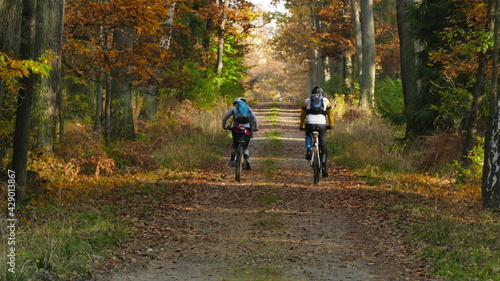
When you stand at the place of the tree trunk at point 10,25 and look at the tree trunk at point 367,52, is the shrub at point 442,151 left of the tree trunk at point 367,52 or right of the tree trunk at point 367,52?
right

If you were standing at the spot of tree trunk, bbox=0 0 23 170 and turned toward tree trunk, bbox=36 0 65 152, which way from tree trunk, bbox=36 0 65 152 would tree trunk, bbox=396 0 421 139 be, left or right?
right

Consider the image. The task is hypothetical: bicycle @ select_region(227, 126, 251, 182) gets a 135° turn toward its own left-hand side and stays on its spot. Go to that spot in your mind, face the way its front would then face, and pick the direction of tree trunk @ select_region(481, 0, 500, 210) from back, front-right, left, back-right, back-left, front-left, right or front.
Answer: left

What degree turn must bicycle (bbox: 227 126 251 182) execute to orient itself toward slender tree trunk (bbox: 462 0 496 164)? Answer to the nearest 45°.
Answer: approximately 90° to its right

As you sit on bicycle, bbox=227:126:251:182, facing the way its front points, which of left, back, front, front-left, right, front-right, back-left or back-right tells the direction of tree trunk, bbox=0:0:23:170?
back-left

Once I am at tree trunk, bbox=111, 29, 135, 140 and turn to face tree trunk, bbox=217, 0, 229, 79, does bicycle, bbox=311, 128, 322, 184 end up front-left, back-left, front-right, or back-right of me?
back-right

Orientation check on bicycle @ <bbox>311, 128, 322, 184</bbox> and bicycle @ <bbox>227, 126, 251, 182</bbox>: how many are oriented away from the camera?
2

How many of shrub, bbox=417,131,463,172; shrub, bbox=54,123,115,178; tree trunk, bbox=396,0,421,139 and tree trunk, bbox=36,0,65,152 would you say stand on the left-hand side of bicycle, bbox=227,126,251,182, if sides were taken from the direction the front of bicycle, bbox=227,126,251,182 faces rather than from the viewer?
2

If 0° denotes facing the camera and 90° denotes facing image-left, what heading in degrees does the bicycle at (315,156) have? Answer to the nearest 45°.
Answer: approximately 180°

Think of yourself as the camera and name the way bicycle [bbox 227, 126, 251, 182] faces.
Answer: facing away from the viewer
